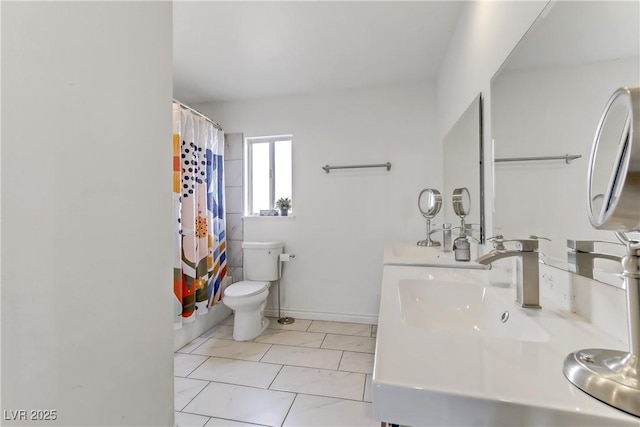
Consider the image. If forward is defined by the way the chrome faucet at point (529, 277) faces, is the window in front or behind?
in front

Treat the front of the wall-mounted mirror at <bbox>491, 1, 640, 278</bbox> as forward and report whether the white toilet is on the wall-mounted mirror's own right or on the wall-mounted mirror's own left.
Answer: on the wall-mounted mirror's own right

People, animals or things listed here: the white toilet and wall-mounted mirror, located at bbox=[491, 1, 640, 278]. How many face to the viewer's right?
0

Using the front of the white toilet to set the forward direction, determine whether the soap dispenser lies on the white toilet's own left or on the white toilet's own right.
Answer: on the white toilet's own left

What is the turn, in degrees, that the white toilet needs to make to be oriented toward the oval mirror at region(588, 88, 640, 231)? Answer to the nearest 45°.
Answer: approximately 45° to its left

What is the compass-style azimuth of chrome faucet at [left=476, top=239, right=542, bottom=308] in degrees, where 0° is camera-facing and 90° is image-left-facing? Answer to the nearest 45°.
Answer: approximately 90°

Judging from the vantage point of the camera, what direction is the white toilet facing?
facing the viewer and to the left of the viewer

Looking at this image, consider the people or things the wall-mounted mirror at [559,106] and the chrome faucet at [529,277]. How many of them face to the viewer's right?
0

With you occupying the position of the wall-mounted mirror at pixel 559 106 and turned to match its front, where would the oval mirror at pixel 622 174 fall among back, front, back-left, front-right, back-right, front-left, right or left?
front-left

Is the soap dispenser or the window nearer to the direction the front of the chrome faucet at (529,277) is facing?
the window

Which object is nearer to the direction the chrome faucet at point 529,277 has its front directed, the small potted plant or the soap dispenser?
the small potted plant

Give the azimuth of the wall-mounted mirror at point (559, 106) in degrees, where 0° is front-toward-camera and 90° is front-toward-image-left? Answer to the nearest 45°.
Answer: approximately 45°

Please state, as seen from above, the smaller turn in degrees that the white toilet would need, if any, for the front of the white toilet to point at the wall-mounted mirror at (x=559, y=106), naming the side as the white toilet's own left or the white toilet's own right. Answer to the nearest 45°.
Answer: approximately 90° to the white toilet's own left

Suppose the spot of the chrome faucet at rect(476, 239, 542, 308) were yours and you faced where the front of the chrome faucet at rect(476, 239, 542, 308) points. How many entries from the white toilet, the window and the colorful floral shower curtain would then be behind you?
0
